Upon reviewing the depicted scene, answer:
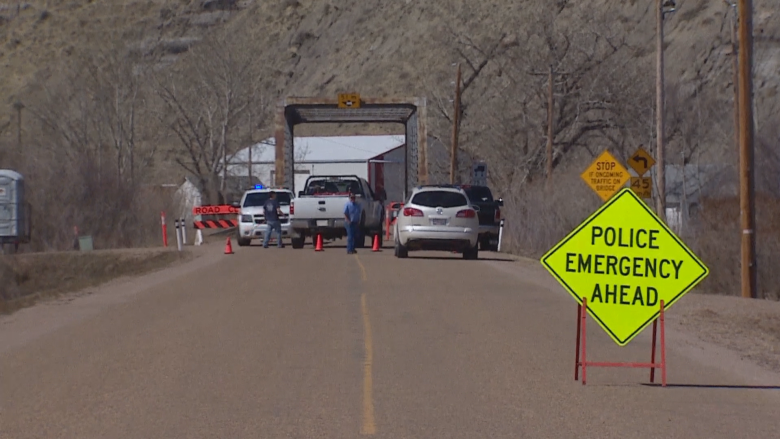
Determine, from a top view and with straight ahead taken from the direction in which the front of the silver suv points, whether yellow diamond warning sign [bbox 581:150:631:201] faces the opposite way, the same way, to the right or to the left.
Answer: the opposite way

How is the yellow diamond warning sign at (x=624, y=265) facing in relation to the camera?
toward the camera

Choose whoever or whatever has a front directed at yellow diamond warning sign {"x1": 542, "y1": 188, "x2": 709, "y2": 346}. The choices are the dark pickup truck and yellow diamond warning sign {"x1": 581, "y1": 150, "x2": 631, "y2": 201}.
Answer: yellow diamond warning sign {"x1": 581, "y1": 150, "x2": 631, "y2": 201}

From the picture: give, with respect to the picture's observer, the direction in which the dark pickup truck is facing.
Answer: facing away from the viewer

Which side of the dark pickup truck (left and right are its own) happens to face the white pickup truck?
left

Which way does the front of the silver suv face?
away from the camera

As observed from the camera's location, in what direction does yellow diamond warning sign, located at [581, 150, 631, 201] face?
facing the viewer

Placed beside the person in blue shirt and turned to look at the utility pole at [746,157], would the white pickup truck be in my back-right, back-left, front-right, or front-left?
back-left

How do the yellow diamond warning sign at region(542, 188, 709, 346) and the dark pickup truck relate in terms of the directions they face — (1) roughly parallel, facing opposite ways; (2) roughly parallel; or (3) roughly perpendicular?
roughly parallel, facing opposite ways

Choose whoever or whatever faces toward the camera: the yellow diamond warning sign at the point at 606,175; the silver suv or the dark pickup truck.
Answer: the yellow diamond warning sign

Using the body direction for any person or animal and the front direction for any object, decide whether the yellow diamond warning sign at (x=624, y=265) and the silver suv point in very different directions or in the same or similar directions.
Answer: very different directions

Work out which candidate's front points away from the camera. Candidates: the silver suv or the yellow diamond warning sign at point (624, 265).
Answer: the silver suv

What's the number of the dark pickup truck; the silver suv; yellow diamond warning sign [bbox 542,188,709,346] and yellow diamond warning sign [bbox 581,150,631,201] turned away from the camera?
2
